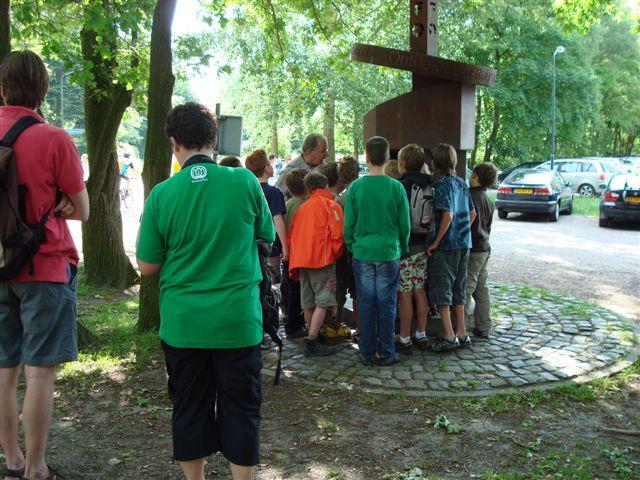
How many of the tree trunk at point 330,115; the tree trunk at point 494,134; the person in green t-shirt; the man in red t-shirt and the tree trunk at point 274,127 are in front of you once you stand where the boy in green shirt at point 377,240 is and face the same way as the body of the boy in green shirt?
3

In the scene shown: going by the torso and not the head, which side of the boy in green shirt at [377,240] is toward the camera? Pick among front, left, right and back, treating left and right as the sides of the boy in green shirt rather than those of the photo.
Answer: back

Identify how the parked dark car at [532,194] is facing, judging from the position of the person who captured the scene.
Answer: facing away from the viewer and to the right of the viewer

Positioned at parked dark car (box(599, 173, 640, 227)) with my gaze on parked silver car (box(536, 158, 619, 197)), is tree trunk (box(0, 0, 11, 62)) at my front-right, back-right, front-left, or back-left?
back-left

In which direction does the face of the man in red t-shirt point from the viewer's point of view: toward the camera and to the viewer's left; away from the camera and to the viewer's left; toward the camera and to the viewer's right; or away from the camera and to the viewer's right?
away from the camera and to the viewer's right

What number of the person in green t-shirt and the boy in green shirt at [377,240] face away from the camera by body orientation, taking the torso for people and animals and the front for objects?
2

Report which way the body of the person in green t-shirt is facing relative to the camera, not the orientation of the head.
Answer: away from the camera

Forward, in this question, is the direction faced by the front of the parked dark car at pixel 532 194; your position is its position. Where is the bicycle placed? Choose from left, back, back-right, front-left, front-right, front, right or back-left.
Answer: back-left

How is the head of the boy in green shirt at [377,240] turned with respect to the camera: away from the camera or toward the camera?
away from the camera

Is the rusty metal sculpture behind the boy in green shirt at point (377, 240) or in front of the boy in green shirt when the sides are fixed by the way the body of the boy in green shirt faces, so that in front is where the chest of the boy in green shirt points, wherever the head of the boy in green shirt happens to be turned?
in front

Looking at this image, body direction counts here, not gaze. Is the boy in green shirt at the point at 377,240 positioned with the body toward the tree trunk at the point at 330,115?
yes

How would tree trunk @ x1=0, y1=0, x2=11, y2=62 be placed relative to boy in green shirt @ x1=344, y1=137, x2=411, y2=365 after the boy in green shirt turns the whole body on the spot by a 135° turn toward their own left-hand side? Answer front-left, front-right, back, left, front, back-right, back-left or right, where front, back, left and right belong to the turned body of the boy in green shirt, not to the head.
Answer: front-right
